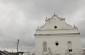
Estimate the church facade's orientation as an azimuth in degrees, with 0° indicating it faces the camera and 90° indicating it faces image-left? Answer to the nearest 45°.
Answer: approximately 0°
